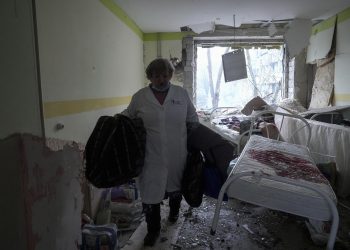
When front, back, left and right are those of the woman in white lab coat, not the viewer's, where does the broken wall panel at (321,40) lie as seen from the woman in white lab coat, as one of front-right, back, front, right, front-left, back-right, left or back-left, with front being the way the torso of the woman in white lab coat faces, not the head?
back-left

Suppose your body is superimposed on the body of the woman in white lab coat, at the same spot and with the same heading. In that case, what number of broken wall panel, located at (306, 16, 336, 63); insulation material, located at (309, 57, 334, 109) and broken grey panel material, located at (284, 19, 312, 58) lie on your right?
0

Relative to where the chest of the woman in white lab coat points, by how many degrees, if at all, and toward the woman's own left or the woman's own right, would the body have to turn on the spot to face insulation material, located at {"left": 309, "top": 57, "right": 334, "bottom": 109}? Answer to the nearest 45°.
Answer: approximately 135° to the woman's own left

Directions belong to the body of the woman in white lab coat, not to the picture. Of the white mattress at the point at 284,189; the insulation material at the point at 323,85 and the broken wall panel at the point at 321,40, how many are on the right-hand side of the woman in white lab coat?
0

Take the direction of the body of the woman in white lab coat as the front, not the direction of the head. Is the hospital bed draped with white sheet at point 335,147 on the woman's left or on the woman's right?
on the woman's left

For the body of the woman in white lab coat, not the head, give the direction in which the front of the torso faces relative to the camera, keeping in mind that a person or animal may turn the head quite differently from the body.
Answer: toward the camera

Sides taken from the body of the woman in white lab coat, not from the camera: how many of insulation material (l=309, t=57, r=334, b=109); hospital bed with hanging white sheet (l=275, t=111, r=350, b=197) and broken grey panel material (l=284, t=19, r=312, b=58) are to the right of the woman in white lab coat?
0

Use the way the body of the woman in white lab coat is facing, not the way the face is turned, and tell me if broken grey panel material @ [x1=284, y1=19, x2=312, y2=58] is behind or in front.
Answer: behind

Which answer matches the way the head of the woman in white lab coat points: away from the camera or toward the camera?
toward the camera

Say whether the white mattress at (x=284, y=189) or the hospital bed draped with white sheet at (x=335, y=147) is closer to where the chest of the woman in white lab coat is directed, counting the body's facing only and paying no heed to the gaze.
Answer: the white mattress

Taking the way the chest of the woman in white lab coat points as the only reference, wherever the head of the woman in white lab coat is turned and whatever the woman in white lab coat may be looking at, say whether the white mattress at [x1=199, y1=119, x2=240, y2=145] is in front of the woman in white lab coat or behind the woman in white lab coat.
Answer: behind

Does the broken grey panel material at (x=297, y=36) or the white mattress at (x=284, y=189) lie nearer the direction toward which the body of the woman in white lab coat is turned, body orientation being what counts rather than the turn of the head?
the white mattress
